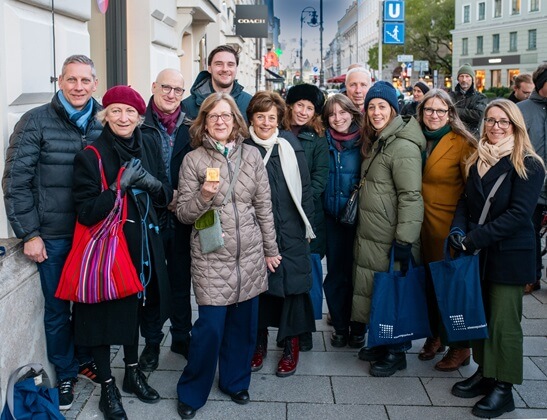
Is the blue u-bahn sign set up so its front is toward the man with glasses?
yes

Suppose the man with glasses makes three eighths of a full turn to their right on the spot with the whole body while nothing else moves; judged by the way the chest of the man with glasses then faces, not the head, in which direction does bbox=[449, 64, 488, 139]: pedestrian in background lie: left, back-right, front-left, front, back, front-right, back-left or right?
right

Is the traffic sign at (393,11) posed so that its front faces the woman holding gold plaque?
yes

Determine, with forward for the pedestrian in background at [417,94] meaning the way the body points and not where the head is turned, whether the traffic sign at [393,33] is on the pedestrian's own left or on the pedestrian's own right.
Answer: on the pedestrian's own right

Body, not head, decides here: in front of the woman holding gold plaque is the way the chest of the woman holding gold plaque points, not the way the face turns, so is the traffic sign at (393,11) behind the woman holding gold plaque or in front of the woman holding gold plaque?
behind

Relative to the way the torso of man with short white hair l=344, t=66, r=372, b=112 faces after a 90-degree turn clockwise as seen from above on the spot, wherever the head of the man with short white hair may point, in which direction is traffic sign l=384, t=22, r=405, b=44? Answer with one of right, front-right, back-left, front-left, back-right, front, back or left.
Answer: right

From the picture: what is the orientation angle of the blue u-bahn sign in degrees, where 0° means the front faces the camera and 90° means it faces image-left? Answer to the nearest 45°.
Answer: approximately 0°
